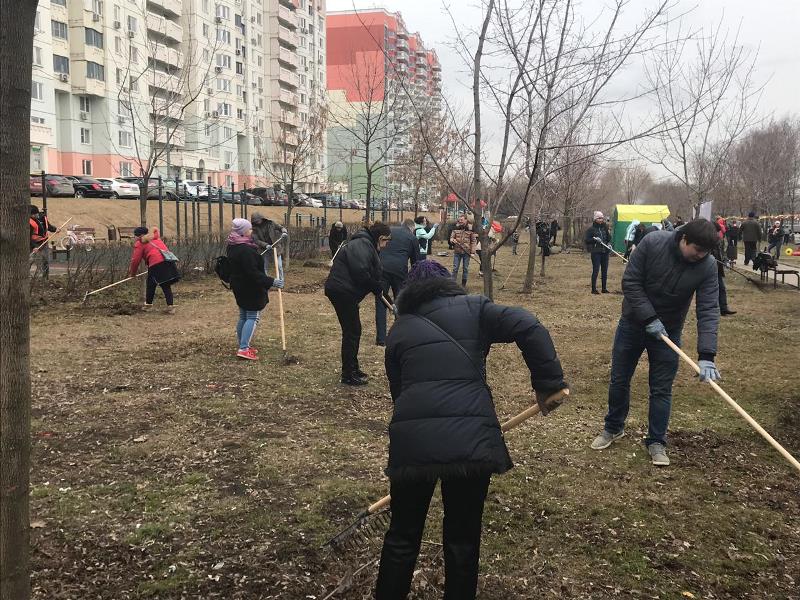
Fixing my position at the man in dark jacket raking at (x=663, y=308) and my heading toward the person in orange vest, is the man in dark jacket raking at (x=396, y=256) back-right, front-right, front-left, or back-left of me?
front-right

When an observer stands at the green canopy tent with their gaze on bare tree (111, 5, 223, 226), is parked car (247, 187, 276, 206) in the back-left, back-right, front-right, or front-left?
front-right

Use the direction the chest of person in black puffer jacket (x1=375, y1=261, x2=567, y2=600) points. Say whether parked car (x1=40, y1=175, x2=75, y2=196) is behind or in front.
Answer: in front

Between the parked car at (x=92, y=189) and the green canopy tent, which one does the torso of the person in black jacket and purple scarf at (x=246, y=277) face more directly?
the green canopy tent

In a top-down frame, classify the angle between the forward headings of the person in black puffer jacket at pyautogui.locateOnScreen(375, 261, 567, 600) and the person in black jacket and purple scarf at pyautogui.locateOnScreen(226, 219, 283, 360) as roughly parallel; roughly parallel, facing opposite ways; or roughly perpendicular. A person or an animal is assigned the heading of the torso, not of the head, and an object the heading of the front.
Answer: roughly perpendicular

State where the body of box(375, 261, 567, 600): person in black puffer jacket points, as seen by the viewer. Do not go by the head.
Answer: away from the camera

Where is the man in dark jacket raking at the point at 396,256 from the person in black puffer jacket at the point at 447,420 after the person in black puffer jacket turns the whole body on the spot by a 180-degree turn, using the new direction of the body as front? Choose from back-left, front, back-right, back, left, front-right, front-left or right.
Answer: back

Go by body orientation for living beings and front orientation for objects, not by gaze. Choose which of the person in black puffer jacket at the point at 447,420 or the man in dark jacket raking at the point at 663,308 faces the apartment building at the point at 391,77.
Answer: the person in black puffer jacket

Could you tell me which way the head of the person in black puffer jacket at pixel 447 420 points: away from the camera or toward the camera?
away from the camera

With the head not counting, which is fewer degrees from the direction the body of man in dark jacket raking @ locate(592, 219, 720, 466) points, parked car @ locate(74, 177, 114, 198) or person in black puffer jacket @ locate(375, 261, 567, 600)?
the person in black puffer jacket
